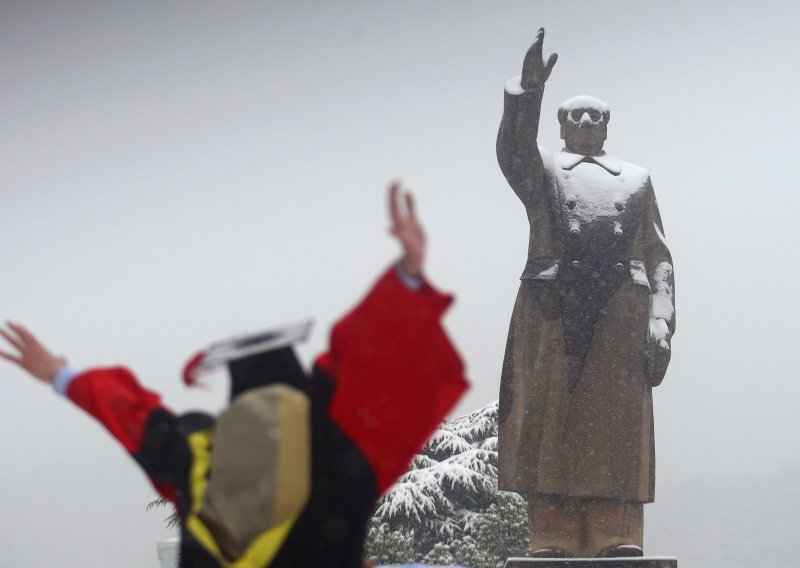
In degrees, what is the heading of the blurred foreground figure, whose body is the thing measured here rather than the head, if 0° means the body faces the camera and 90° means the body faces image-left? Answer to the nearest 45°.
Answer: approximately 180°

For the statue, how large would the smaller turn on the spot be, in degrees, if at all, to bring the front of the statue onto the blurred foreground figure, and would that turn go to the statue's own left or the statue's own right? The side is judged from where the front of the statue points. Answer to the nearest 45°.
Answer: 0° — it already faces them

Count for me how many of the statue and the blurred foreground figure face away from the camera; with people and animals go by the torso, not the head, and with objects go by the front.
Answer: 1

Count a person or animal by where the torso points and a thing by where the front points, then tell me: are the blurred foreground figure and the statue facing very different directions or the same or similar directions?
very different directions

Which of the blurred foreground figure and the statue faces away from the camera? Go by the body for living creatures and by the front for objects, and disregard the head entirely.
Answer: the blurred foreground figure

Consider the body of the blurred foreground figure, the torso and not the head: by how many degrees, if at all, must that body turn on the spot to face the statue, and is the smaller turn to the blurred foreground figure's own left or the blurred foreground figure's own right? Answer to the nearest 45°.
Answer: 0° — they already face it
